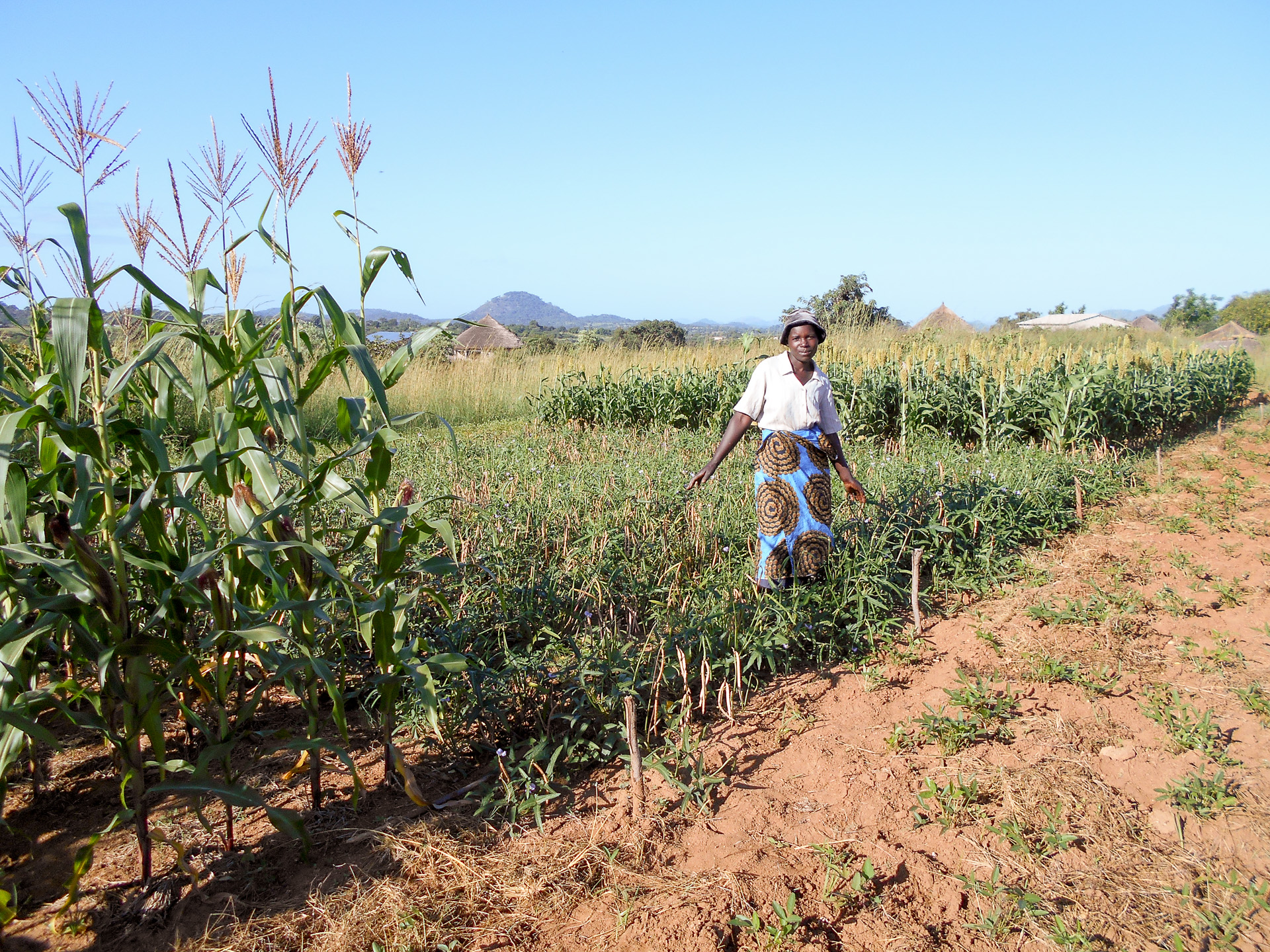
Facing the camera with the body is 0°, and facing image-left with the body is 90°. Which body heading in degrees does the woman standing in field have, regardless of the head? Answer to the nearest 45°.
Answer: approximately 0°

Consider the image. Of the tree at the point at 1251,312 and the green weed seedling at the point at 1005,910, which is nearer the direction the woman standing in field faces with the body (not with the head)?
the green weed seedling

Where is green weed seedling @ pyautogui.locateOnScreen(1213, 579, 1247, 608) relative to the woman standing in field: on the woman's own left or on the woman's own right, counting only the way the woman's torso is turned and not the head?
on the woman's own left

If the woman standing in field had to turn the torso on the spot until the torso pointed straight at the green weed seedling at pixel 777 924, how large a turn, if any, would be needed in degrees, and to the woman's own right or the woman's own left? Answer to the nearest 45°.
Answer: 0° — they already face it

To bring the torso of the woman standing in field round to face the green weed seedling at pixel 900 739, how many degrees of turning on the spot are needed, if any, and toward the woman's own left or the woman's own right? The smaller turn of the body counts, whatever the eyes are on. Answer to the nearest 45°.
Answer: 0° — they already face it

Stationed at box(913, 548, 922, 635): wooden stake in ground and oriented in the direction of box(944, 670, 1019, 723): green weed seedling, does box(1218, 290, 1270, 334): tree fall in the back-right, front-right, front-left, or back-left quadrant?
back-left

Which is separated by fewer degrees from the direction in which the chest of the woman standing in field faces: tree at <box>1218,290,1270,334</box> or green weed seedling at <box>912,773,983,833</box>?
the green weed seedling

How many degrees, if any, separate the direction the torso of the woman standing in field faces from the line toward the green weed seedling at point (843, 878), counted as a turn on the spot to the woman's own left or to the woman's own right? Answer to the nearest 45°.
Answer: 0° — they already face it

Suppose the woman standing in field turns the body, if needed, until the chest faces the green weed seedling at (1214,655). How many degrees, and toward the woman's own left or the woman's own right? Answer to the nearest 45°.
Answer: approximately 90° to the woman's own left
